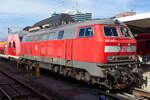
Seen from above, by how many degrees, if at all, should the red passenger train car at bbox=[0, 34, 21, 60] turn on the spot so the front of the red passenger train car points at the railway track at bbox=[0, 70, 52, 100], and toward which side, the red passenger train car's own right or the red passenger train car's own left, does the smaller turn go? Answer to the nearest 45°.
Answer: approximately 45° to the red passenger train car's own right

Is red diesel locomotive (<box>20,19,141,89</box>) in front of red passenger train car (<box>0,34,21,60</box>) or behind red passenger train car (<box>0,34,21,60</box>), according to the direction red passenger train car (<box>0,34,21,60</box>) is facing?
in front

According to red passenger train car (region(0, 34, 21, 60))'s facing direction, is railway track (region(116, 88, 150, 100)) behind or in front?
in front

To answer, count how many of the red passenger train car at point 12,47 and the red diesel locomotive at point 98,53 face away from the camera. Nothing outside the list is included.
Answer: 0

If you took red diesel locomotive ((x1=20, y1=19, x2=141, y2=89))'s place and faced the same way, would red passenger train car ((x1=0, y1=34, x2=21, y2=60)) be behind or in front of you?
behind

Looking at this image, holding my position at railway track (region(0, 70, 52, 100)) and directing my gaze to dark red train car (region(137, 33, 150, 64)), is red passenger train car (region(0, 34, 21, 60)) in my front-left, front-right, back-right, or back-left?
front-left

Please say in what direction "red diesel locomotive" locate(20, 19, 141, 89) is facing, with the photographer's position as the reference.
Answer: facing the viewer and to the right of the viewer

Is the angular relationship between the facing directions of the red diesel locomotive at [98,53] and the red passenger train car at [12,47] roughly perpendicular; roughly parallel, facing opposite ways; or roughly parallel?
roughly parallel

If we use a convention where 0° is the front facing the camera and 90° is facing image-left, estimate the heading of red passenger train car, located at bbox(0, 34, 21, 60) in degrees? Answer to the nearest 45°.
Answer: approximately 315°

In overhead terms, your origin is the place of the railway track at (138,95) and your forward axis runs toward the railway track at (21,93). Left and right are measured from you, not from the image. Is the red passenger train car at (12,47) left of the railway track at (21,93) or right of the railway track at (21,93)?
right

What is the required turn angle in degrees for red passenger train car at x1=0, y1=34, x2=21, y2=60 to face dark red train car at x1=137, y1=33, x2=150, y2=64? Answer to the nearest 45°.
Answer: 0° — it already faces it
